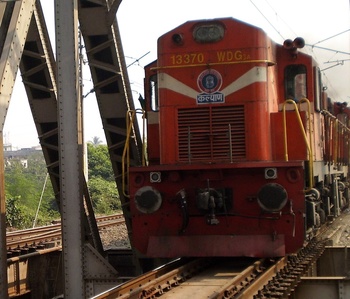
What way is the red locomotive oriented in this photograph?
toward the camera

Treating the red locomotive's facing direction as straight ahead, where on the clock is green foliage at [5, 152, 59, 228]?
The green foliage is roughly at 5 o'clock from the red locomotive.
